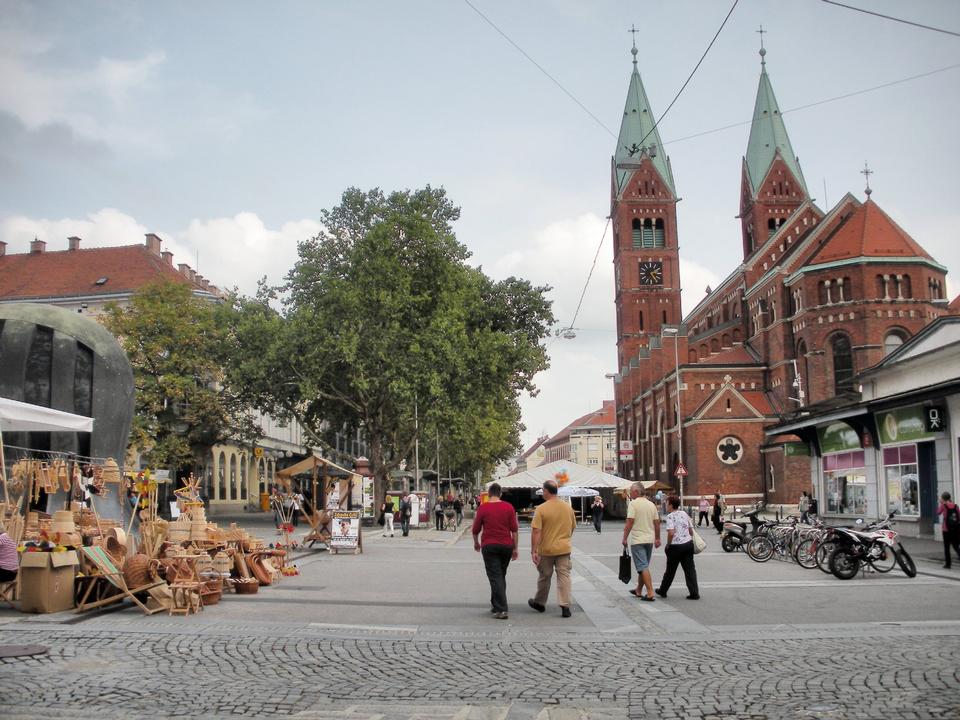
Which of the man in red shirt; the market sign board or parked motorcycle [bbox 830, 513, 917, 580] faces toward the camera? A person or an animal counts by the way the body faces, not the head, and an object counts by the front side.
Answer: the market sign board

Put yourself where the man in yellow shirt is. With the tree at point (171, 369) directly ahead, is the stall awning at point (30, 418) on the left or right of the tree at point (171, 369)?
left

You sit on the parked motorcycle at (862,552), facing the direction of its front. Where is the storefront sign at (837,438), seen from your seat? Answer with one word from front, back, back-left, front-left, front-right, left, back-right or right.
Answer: left

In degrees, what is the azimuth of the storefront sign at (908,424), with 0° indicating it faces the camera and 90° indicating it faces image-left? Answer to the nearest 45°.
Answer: approximately 45°

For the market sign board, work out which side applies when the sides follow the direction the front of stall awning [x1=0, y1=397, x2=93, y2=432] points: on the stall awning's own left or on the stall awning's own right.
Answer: on the stall awning's own left

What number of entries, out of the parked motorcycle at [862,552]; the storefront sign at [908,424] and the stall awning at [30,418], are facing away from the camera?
0

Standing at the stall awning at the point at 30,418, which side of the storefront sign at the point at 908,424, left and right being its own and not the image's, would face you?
front

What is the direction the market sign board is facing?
toward the camera

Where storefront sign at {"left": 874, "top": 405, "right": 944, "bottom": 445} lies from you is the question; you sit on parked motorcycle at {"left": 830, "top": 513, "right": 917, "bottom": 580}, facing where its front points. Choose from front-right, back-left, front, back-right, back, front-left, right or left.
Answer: left

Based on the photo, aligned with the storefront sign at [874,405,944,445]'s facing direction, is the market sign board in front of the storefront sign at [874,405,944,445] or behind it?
in front

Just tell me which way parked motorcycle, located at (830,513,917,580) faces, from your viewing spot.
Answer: facing to the right of the viewer

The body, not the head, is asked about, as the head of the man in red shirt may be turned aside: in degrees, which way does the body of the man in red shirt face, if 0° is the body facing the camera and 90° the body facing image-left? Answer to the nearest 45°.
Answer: approximately 180°
